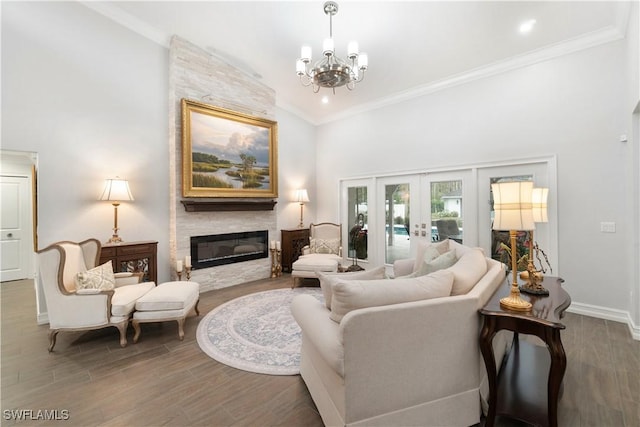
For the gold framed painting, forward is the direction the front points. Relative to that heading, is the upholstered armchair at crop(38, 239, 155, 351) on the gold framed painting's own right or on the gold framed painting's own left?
on the gold framed painting's own right

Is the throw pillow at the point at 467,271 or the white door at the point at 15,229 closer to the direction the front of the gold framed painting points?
the throw pillow

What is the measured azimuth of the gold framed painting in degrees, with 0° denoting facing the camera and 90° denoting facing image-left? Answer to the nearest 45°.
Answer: approximately 315°

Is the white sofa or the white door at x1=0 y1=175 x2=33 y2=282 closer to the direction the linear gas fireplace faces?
the white sofa

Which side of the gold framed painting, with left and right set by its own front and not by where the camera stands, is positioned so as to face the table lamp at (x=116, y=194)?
right

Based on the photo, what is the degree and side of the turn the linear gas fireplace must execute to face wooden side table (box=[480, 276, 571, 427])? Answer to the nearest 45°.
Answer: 0° — it already faces it

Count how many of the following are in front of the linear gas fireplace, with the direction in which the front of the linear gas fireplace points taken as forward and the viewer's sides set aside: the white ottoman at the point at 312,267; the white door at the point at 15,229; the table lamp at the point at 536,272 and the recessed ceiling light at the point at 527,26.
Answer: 3

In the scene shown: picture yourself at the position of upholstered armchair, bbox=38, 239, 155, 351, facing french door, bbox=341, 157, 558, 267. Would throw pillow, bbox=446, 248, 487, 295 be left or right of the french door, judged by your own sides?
right
